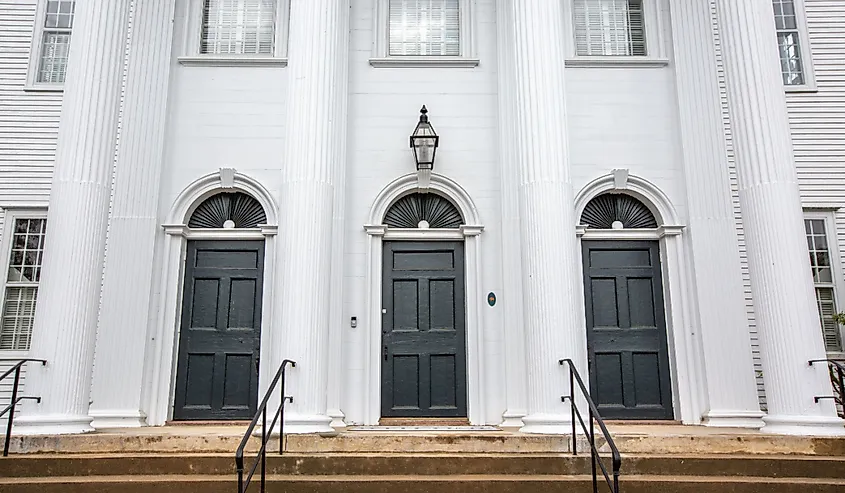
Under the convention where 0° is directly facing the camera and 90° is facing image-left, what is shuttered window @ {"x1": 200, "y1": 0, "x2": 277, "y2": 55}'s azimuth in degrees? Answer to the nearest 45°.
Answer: approximately 0°

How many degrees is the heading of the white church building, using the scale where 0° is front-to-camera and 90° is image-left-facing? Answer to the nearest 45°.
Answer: approximately 0°

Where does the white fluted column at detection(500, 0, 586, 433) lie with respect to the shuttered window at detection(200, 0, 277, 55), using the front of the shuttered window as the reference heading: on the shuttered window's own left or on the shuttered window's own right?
on the shuttered window's own left
